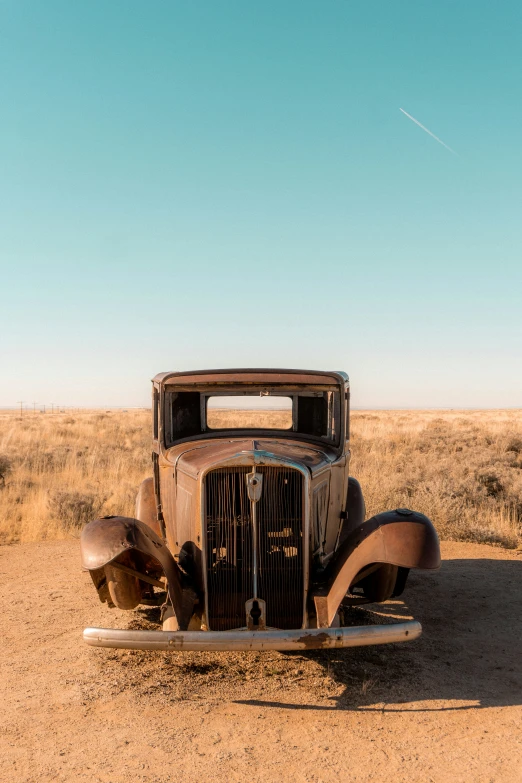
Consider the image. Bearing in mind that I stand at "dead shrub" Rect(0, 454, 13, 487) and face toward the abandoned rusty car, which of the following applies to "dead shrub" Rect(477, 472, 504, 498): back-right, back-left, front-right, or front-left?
front-left

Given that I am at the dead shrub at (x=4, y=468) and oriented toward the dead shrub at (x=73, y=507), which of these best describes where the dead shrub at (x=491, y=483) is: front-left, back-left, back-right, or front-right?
front-left

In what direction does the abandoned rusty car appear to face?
toward the camera

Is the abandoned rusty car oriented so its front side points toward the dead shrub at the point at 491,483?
no

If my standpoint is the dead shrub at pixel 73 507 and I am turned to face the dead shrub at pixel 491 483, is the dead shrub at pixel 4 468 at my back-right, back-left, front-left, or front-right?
back-left

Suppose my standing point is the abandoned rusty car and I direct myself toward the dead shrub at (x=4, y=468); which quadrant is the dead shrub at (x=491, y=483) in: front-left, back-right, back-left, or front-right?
front-right

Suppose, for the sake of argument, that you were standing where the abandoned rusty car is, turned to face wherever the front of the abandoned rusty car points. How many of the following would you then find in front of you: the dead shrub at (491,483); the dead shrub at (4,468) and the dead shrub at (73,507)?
0

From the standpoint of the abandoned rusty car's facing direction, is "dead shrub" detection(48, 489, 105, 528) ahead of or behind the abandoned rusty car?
behind

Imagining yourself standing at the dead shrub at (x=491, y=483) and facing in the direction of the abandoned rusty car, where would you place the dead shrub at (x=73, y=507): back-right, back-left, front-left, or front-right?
front-right

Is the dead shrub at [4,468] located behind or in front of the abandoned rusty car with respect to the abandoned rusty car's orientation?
behind
